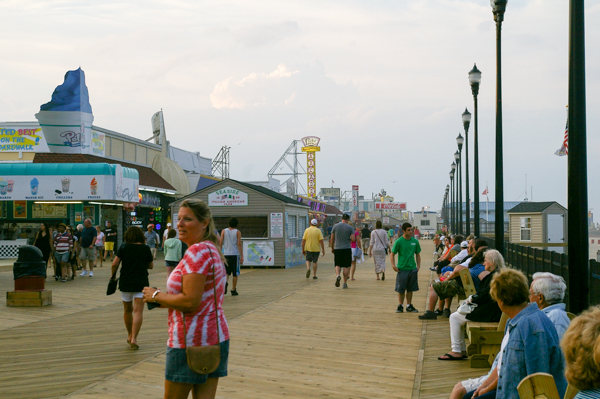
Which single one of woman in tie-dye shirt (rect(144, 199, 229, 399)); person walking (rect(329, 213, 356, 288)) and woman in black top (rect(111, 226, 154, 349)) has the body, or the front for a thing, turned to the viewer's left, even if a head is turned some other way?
the woman in tie-dye shirt

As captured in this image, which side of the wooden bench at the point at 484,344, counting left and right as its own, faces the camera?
left

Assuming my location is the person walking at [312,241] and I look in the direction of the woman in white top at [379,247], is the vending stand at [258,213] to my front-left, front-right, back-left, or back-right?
back-left

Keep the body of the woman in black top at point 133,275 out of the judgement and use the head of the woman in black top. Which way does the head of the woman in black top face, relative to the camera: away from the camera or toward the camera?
away from the camera

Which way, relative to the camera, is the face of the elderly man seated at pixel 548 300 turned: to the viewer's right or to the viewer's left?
to the viewer's left

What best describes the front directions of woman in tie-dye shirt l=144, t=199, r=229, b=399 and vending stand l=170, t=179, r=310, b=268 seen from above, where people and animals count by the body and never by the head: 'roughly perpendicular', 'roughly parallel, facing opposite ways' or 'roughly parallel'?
roughly perpendicular

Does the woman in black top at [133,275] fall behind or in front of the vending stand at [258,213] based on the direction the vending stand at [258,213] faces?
in front

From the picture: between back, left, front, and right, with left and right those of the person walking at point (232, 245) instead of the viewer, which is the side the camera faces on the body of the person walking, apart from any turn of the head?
back

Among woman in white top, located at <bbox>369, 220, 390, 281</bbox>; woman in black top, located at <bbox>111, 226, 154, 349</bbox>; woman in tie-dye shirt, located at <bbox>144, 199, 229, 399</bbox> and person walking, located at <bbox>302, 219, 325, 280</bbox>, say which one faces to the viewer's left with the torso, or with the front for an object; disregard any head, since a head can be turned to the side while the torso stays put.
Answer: the woman in tie-dye shirt

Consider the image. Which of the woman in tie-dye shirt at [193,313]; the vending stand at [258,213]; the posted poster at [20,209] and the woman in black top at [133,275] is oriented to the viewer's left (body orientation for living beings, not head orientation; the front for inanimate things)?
the woman in tie-dye shirt
